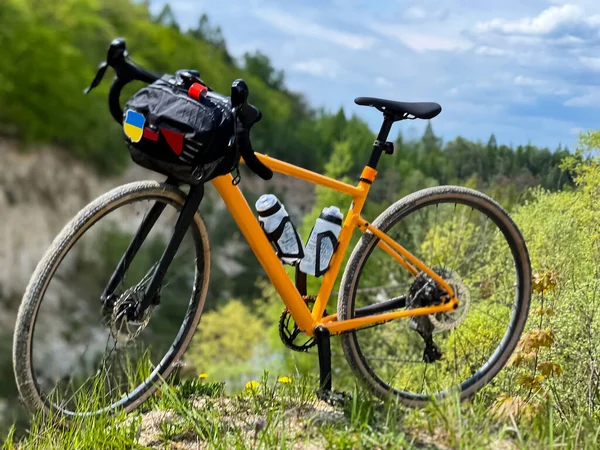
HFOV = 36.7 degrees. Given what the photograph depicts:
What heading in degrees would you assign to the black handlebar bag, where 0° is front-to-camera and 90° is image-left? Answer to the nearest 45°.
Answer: approximately 45°

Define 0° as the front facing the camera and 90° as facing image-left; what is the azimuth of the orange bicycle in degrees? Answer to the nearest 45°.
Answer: approximately 45°

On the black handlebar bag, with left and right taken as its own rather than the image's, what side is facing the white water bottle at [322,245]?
back
